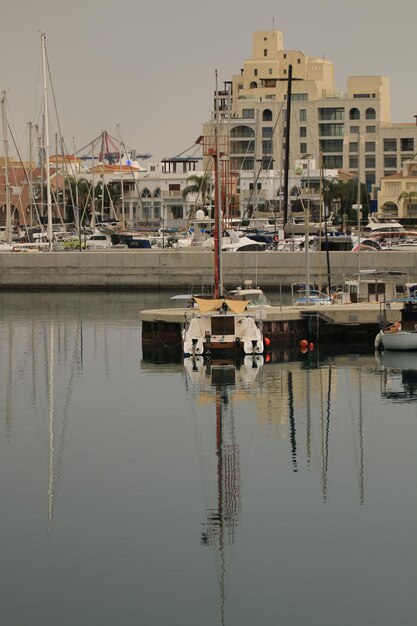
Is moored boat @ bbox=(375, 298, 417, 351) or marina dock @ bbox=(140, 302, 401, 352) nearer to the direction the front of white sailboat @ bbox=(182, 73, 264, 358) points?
the marina dock

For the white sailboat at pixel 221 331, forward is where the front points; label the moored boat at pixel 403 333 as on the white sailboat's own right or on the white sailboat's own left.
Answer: on the white sailboat's own right

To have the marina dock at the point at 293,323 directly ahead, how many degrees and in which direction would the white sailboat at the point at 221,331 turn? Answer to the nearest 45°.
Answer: approximately 45° to its right

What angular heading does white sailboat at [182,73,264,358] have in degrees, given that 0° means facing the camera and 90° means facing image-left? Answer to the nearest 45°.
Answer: approximately 180°
